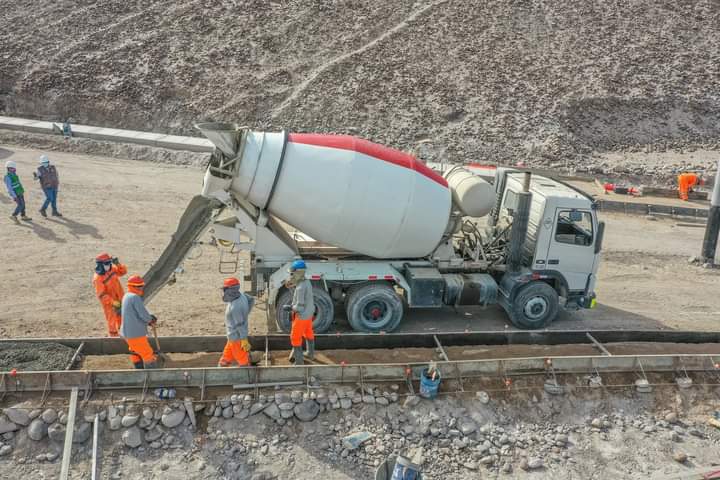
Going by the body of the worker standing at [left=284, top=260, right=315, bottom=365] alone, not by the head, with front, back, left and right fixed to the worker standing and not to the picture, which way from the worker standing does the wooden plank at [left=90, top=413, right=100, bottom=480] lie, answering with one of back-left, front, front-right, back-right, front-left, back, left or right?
front-left

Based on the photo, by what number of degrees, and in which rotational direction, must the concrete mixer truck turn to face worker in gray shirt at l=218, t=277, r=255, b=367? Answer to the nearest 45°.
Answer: approximately 135° to its right

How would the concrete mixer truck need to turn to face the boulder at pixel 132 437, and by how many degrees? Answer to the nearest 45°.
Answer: approximately 135° to its right

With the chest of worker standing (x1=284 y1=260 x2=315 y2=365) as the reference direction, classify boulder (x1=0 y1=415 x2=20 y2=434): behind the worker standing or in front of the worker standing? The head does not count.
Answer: in front

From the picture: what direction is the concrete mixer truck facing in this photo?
to the viewer's right

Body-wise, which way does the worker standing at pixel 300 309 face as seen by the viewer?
to the viewer's left

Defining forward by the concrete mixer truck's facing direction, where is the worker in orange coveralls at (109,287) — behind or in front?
behind

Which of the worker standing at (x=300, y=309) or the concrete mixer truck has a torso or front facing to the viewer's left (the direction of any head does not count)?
the worker standing

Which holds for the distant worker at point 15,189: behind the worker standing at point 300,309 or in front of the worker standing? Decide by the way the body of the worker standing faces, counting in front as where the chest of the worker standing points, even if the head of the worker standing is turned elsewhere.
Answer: in front

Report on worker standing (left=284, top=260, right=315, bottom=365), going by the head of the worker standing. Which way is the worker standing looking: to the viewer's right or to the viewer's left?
to the viewer's left
